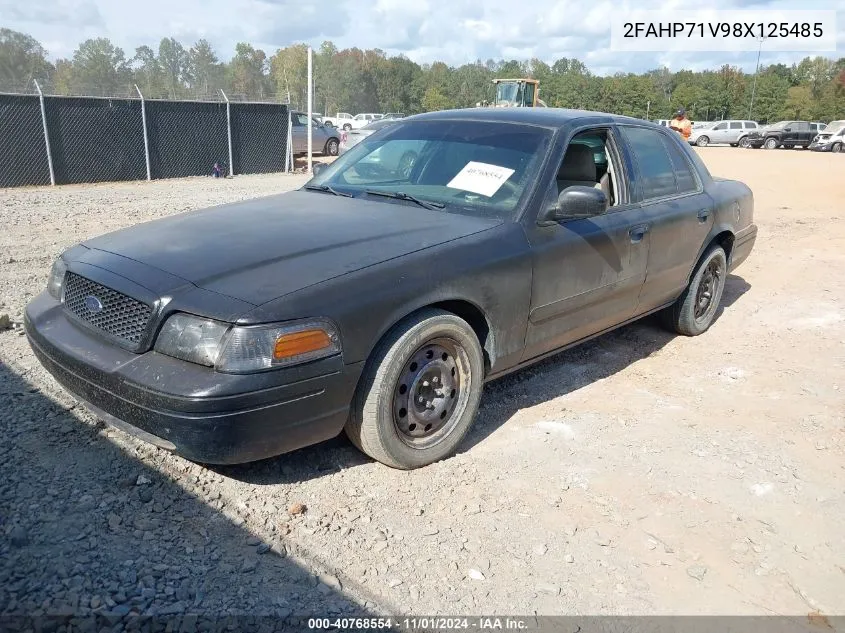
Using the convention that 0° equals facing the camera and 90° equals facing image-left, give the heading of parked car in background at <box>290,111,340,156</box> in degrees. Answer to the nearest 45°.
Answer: approximately 270°

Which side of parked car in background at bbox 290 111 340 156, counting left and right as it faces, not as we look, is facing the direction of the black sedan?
right

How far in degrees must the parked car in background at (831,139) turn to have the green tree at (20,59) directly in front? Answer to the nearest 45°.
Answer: approximately 45° to its right

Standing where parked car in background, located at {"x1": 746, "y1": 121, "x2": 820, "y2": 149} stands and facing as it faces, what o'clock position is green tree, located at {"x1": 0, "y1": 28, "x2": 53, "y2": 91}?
The green tree is roughly at 1 o'clock from the parked car in background.

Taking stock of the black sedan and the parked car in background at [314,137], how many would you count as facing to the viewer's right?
1

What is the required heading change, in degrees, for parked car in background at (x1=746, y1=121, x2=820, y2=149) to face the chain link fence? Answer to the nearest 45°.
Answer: approximately 45° to its left
